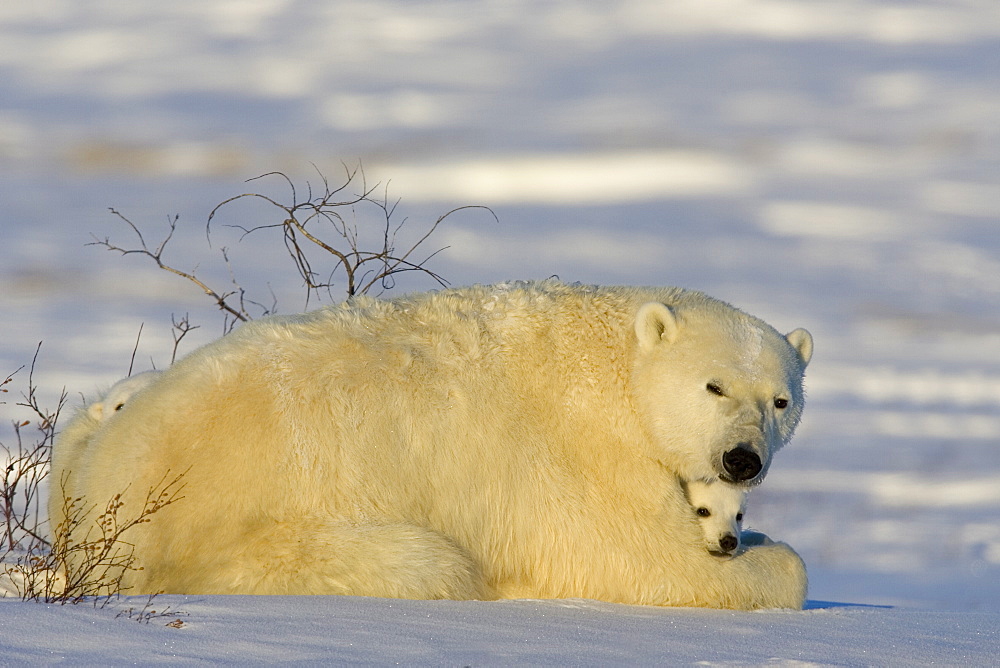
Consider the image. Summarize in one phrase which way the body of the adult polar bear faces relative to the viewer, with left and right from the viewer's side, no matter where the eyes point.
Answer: facing to the right of the viewer
